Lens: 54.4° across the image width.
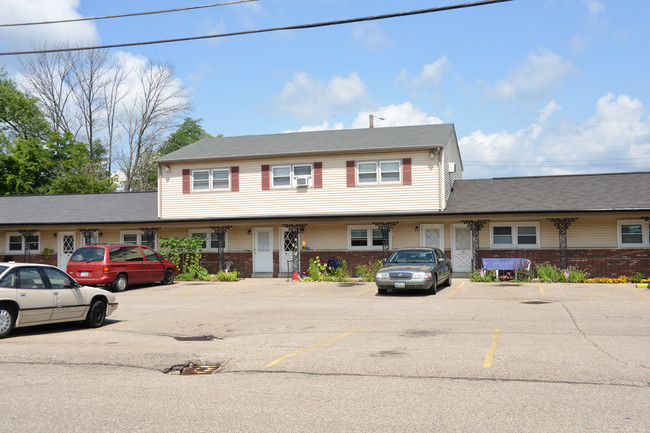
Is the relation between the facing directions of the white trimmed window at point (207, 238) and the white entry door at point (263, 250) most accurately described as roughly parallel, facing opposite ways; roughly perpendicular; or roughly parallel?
roughly parallel

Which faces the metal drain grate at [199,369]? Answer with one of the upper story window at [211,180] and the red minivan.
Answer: the upper story window

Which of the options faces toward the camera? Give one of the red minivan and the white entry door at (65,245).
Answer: the white entry door

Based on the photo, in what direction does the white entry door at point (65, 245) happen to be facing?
toward the camera

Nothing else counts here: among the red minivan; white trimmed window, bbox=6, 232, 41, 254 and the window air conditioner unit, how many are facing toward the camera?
2

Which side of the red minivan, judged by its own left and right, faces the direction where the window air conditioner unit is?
front

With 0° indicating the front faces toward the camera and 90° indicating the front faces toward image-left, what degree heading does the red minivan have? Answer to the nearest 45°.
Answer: approximately 225°

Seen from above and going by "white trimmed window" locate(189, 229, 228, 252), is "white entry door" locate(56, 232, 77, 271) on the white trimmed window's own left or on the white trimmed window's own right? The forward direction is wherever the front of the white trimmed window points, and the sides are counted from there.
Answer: on the white trimmed window's own right

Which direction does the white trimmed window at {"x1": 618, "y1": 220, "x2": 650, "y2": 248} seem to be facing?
toward the camera

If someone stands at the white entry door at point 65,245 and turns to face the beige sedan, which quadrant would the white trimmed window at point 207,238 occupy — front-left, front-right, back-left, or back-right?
front-left

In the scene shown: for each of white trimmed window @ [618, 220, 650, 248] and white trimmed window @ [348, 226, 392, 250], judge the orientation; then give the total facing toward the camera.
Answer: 2

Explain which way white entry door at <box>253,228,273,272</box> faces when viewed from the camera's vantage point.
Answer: facing the viewer

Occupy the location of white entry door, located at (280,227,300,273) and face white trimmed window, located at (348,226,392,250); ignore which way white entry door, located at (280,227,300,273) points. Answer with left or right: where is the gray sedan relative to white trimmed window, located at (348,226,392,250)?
right

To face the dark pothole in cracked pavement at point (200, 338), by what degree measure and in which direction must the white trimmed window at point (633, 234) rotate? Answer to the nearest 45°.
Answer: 0° — it already faces it

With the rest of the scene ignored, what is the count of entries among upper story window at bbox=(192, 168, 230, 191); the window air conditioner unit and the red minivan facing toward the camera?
2

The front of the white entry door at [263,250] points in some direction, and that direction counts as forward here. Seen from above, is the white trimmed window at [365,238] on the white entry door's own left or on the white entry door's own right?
on the white entry door's own left

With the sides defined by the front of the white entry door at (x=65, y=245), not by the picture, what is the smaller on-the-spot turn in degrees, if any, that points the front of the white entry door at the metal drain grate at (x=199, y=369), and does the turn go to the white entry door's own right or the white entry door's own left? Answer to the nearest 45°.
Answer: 0° — it already faces it

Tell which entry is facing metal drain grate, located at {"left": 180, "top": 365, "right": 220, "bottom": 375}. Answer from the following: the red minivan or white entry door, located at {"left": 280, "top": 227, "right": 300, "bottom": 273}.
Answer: the white entry door

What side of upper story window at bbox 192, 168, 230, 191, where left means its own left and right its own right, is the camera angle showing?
front
